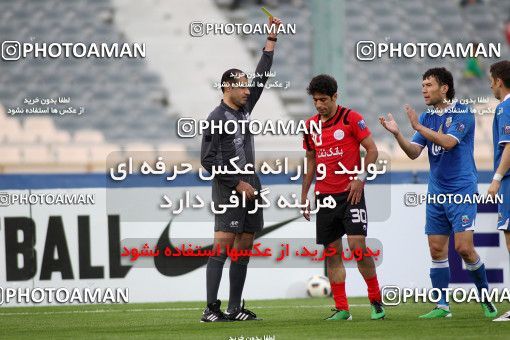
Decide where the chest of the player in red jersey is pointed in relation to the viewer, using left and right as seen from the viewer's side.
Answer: facing the viewer and to the left of the viewer

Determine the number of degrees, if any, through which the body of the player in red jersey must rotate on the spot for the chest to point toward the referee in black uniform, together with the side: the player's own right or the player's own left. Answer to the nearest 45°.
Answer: approximately 45° to the player's own right

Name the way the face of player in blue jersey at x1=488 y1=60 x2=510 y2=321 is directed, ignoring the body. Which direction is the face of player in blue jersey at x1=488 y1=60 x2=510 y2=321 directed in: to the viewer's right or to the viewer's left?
to the viewer's left

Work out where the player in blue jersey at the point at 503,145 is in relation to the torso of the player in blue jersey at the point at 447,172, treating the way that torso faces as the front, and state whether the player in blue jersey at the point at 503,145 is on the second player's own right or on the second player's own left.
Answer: on the second player's own left

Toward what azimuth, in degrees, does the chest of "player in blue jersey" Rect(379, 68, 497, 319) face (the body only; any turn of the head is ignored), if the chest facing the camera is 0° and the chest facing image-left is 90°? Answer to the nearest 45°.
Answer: approximately 45°
